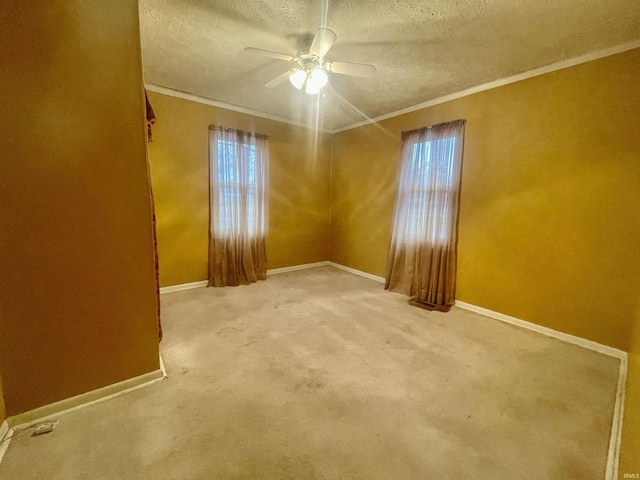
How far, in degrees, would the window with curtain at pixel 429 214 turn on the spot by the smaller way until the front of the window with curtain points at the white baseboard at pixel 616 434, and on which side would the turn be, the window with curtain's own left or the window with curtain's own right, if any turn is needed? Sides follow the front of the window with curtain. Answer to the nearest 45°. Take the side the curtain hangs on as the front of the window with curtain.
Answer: approximately 90° to the window with curtain's own left

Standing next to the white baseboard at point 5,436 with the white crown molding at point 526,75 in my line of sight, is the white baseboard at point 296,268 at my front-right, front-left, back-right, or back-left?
front-left

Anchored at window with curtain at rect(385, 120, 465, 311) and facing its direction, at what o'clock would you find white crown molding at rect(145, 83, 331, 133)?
The white crown molding is roughly at 1 o'clock from the window with curtain.

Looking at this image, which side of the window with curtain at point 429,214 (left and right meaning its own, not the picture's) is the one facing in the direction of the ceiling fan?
front

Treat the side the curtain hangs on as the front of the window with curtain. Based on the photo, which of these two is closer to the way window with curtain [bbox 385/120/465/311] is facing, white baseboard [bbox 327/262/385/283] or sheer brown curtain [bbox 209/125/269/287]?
the sheer brown curtain

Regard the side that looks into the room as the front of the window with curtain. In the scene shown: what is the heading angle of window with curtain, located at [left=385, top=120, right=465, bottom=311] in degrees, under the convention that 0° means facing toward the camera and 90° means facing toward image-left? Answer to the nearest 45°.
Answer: approximately 45°

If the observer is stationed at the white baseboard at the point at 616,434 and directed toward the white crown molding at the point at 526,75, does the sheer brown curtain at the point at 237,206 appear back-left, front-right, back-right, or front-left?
front-left

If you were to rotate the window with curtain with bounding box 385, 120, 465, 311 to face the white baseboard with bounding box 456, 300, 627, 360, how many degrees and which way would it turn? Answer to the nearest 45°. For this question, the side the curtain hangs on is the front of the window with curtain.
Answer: approximately 90° to its left

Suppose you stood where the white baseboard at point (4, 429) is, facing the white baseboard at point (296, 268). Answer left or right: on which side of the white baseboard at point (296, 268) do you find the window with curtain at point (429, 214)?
right

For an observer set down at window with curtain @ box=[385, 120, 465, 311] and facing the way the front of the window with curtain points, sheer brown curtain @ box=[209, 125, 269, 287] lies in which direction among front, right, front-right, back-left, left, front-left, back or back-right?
front-right

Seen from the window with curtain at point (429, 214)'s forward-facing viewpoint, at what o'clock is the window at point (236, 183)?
The window is roughly at 1 o'clock from the window with curtain.

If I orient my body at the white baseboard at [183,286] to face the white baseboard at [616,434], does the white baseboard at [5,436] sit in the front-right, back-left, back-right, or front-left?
front-right

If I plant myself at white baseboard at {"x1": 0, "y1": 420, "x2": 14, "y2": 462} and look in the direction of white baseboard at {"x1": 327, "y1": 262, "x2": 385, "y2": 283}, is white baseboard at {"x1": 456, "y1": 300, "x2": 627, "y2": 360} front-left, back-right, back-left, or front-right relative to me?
front-right

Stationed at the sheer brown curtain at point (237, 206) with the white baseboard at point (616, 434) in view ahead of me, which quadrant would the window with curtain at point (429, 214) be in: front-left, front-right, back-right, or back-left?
front-left

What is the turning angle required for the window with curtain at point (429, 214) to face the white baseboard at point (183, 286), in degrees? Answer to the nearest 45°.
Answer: approximately 45° to its right
